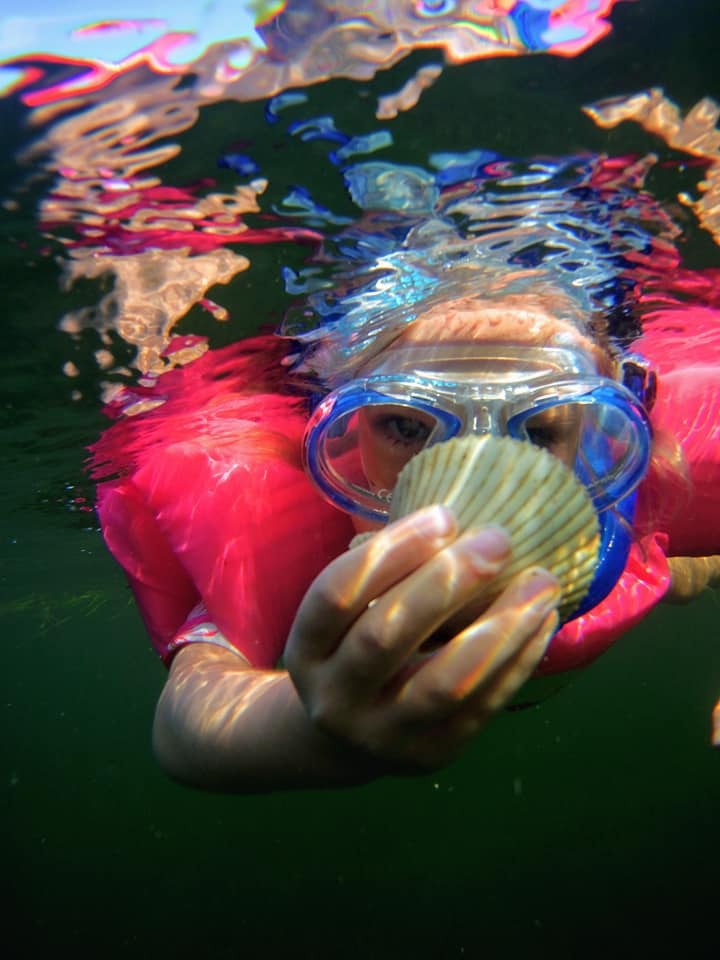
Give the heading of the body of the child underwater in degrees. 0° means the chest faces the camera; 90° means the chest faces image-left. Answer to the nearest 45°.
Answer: approximately 0°
